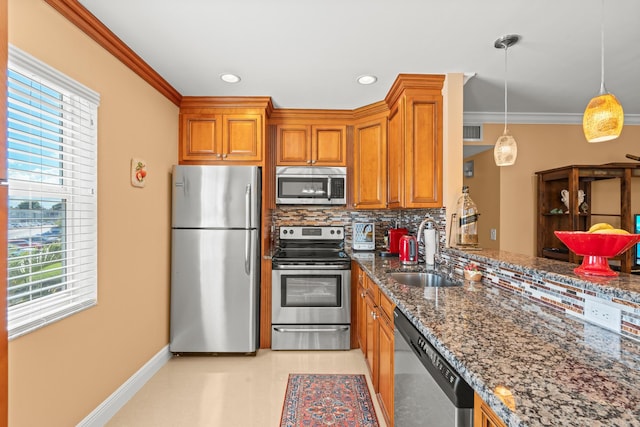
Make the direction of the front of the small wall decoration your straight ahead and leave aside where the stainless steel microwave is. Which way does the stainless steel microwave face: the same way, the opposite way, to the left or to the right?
to the right

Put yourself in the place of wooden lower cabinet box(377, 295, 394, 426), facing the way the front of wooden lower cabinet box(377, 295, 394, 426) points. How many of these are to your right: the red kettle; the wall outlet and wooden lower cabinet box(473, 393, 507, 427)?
1

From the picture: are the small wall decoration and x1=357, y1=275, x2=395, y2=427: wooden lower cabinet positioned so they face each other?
yes

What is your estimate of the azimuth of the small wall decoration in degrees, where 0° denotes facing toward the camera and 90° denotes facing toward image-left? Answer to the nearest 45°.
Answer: approximately 315°

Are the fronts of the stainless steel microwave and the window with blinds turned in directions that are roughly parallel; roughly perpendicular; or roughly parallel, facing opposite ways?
roughly perpendicular

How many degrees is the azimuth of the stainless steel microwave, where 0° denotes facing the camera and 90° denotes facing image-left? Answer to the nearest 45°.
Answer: approximately 0°

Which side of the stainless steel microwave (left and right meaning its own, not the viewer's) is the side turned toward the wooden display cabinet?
left

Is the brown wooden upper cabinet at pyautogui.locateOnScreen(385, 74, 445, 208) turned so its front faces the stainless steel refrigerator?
yes

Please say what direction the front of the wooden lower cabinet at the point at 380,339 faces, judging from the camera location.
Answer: facing to the left of the viewer
